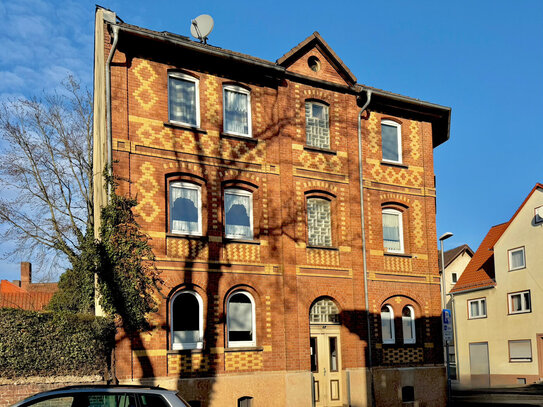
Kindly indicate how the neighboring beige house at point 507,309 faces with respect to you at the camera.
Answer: facing the viewer and to the left of the viewer

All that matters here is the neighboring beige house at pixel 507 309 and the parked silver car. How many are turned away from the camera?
0

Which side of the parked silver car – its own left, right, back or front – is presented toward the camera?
left

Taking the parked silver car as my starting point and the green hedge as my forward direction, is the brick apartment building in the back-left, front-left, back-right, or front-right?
front-right

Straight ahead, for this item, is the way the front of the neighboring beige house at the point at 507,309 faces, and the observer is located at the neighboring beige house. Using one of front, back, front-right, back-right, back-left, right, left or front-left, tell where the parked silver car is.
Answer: front-left
